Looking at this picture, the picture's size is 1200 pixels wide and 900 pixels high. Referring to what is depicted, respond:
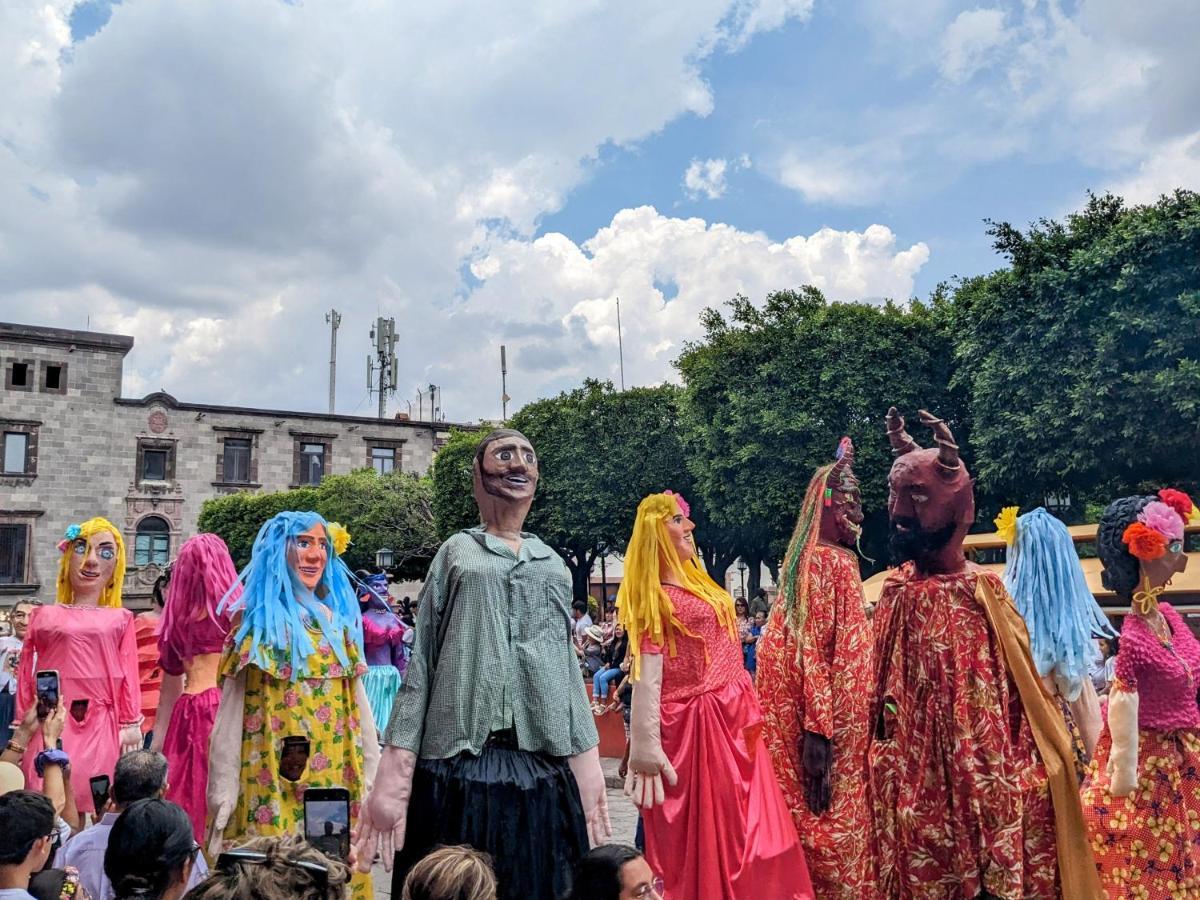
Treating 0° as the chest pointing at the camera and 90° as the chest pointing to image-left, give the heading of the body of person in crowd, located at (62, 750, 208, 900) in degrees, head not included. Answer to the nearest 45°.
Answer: approximately 180°

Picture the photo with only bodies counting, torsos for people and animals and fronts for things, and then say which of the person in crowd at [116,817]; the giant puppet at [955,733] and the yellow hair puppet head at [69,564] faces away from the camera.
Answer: the person in crowd

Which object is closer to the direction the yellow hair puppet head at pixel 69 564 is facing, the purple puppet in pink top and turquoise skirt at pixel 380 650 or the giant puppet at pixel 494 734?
the giant puppet

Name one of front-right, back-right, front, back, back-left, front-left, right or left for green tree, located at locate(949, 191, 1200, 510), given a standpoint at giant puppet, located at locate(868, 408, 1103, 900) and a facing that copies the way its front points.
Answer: back-right

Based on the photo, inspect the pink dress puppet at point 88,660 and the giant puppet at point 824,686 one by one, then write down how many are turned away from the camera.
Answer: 0

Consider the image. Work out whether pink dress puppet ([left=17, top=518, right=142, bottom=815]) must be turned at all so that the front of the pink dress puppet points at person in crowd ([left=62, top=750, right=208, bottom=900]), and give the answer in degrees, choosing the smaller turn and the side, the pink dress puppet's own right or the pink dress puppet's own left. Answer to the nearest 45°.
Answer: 0° — it already faces them

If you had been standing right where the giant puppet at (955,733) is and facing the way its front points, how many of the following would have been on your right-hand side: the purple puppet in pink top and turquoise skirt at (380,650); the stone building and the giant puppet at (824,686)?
3

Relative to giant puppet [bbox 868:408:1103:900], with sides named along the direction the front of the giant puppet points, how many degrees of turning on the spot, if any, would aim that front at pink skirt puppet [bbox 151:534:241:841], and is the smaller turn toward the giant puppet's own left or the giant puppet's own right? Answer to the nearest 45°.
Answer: approximately 45° to the giant puppet's own right

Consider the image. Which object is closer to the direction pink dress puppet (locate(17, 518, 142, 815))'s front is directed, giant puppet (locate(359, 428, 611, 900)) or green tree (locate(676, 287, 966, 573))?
the giant puppet

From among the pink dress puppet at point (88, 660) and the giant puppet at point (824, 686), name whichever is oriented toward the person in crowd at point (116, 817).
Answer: the pink dress puppet

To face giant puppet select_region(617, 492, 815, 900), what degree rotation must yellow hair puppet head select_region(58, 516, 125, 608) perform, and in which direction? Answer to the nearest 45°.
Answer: approximately 45° to its left

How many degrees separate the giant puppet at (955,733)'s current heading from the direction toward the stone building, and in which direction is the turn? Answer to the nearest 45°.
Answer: approximately 90° to its right

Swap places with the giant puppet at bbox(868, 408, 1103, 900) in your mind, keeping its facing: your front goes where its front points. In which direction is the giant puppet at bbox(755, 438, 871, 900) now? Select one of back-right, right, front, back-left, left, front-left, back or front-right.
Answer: right

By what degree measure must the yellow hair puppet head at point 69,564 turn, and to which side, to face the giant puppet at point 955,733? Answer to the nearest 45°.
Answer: approximately 45° to its left
